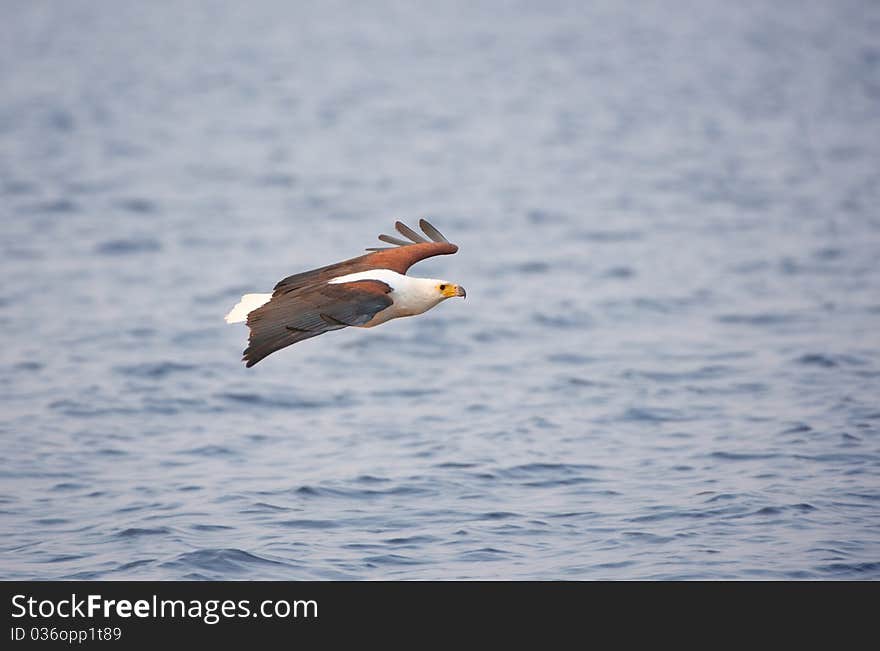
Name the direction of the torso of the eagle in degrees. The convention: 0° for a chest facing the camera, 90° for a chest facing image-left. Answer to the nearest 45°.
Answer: approximately 270°
